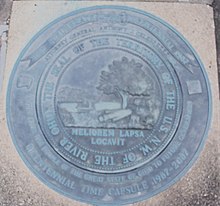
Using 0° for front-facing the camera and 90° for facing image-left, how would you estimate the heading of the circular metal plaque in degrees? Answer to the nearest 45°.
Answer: approximately 0°
